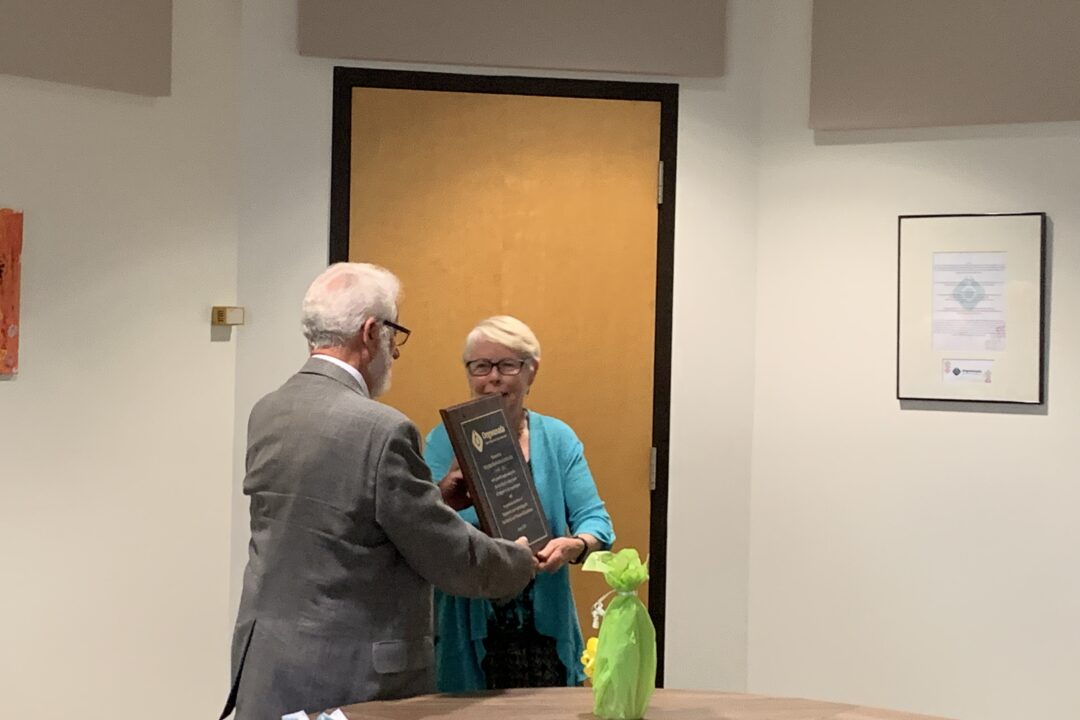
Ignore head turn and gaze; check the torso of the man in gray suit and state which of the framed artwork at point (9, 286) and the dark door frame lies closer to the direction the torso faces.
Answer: the dark door frame

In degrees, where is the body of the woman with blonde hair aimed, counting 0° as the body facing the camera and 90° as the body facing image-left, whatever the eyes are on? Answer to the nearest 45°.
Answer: approximately 0°

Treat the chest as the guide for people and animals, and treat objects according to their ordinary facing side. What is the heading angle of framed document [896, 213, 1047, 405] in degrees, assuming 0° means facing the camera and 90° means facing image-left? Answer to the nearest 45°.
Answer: approximately 0°

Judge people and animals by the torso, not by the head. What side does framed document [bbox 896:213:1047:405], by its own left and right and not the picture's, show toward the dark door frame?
right

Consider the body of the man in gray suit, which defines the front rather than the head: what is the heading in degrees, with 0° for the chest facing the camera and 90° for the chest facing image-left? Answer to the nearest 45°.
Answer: approximately 225°

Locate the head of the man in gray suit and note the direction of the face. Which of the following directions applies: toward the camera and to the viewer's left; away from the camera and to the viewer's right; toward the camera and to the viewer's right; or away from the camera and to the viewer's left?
away from the camera and to the viewer's right

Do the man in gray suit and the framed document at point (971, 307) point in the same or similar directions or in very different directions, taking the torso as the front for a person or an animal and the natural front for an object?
very different directions

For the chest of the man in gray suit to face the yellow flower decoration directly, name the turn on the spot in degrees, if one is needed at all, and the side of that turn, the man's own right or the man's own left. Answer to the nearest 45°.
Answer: approximately 45° to the man's own right
